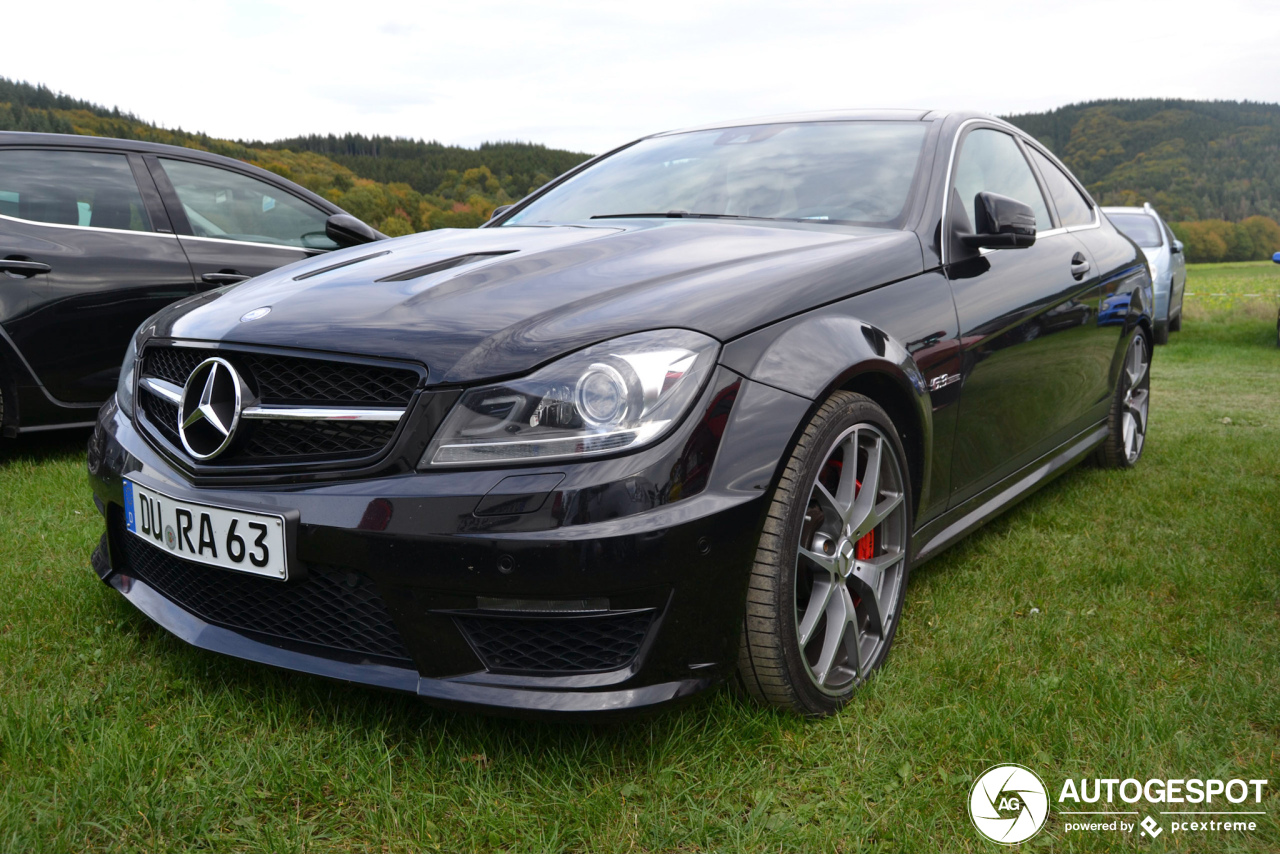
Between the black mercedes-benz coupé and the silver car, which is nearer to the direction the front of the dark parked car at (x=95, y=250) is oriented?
the silver car

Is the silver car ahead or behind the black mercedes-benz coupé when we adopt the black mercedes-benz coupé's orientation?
behind

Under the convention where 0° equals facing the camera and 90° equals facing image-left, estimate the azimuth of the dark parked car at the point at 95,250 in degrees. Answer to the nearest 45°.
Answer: approximately 270°

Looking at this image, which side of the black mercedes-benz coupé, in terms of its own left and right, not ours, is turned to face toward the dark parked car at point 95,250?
right

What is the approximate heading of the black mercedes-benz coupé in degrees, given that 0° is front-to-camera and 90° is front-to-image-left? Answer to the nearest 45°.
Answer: approximately 45°

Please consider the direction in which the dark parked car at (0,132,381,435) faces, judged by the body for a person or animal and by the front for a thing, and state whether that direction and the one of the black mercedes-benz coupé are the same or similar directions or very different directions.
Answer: very different directions

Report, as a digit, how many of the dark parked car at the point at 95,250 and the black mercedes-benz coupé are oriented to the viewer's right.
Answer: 1
